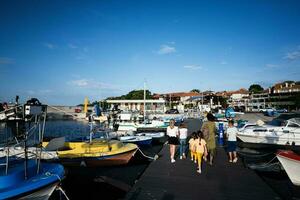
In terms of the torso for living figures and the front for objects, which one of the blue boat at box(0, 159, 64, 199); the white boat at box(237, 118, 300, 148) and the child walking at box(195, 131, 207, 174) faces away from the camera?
the child walking

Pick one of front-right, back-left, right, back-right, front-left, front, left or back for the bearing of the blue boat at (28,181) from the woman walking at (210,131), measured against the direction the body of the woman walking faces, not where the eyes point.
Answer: back-left
